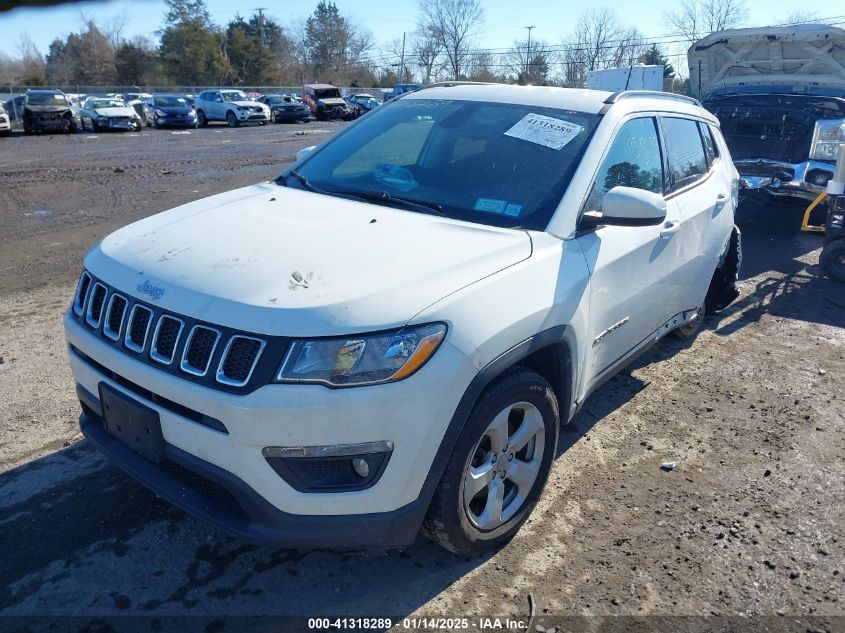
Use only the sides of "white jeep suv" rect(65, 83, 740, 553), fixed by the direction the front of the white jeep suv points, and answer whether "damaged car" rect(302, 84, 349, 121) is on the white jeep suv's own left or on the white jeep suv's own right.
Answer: on the white jeep suv's own right

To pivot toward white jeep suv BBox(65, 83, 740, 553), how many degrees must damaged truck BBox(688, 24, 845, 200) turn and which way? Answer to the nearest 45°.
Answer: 0° — it already faces it

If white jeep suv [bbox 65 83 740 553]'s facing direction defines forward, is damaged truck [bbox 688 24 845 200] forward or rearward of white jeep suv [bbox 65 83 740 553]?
rearward

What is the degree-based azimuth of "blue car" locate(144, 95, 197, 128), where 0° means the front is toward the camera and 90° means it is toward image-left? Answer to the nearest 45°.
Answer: approximately 315°

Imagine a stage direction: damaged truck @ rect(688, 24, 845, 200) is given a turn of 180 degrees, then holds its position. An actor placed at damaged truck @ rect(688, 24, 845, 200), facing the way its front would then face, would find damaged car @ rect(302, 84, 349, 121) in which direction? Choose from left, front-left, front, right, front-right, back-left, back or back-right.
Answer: front-left

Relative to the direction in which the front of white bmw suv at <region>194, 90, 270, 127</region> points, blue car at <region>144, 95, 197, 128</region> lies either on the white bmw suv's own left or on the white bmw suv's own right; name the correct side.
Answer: on the white bmw suv's own right

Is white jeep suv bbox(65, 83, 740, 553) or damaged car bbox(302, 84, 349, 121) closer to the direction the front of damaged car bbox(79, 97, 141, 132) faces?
the white jeep suv

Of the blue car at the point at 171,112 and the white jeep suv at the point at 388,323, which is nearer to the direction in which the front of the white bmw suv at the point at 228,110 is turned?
the white jeep suv

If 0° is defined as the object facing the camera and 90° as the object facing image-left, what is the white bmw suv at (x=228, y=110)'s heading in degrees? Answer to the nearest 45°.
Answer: approximately 315°

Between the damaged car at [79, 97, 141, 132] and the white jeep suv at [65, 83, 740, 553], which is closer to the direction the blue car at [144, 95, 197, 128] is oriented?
the white jeep suv
